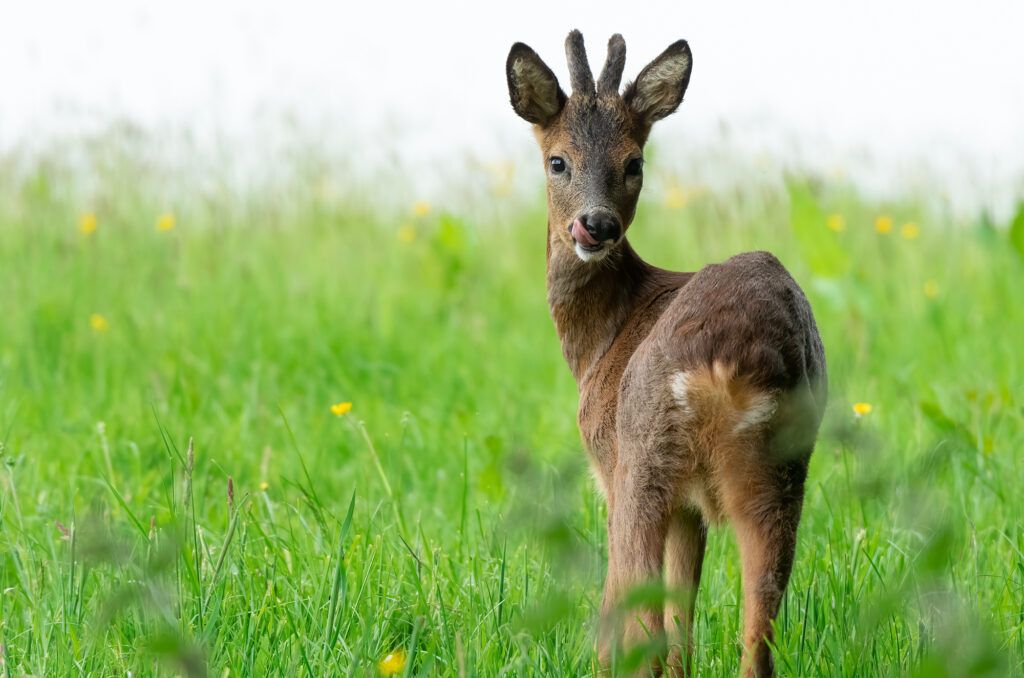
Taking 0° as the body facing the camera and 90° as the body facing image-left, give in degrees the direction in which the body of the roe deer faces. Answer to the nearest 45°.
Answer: approximately 135°

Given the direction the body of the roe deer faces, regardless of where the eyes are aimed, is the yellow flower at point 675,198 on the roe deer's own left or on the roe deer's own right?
on the roe deer's own right

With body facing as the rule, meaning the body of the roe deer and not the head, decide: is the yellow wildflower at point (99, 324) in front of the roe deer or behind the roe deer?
in front

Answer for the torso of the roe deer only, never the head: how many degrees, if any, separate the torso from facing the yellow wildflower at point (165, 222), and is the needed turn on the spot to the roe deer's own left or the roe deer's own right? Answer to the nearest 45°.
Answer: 0° — it already faces it

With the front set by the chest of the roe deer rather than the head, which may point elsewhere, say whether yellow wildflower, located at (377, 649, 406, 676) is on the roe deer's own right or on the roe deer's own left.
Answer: on the roe deer's own left

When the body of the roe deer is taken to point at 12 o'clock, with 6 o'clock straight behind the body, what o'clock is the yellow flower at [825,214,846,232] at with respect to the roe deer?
The yellow flower is roughly at 2 o'clock from the roe deer.

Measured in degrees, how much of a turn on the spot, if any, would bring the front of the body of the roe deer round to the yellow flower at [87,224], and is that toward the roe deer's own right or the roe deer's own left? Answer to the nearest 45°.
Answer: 0° — it already faces it
